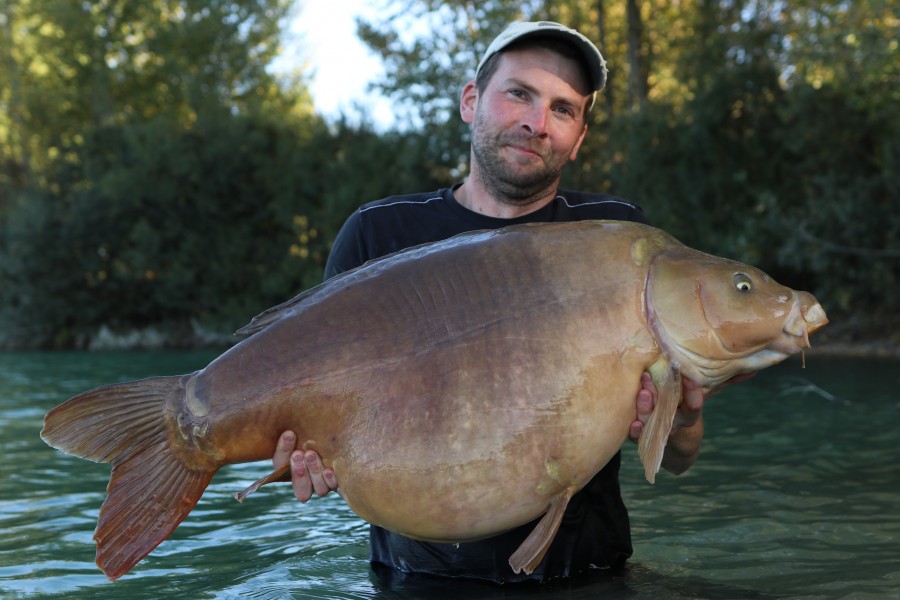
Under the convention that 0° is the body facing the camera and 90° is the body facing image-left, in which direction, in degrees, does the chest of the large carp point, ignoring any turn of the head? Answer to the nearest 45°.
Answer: approximately 270°

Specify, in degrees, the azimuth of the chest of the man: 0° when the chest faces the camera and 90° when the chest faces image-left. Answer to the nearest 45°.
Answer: approximately 0°
